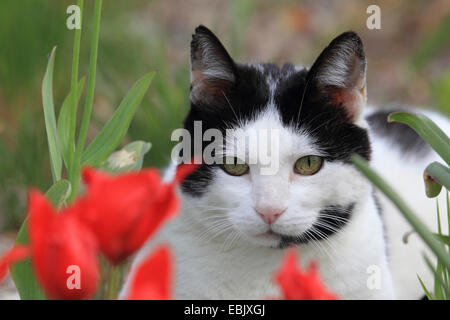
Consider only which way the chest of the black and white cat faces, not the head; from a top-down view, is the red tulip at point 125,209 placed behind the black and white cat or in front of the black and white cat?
in front

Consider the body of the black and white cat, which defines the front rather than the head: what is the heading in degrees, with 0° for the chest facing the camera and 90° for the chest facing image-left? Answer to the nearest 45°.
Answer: approximately 45°

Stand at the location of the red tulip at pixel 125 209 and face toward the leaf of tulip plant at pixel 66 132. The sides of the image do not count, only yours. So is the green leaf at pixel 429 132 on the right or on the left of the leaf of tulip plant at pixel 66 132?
right

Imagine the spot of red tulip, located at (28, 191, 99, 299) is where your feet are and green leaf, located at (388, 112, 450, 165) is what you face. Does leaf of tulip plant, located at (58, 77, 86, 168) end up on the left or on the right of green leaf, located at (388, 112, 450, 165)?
left
